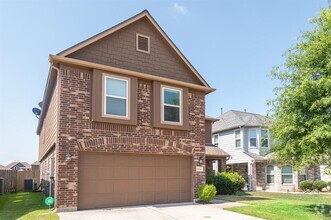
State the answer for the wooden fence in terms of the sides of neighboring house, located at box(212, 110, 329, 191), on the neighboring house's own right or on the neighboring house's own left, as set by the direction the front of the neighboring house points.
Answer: on the neighboring house's own right

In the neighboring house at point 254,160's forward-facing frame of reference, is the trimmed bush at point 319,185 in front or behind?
in front

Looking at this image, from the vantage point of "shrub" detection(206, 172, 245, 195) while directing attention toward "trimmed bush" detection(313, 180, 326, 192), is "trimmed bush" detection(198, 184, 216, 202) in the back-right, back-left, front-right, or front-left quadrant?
back-right

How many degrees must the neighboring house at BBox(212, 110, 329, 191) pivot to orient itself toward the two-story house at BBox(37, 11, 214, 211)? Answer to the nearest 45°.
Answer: approximately 45° to its right

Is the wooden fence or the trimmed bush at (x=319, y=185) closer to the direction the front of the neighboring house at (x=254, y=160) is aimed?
the trimmed bush

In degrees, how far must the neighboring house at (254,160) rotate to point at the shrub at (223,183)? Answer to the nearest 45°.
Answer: approximately 45° to its right

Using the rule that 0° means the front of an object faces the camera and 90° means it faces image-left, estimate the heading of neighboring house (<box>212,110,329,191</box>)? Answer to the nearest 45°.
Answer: approximately 315°

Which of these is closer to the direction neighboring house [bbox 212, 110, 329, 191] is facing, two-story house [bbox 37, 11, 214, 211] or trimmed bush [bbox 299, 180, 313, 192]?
the trimmed bush

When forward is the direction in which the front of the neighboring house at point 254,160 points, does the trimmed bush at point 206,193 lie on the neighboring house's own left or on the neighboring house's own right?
on the neighboring house's own right

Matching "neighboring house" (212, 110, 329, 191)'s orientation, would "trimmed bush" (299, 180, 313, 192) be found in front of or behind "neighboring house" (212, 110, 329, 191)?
in front

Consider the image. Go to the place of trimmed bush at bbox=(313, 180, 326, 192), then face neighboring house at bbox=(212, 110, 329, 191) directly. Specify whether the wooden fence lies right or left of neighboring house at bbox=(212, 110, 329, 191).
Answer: left
